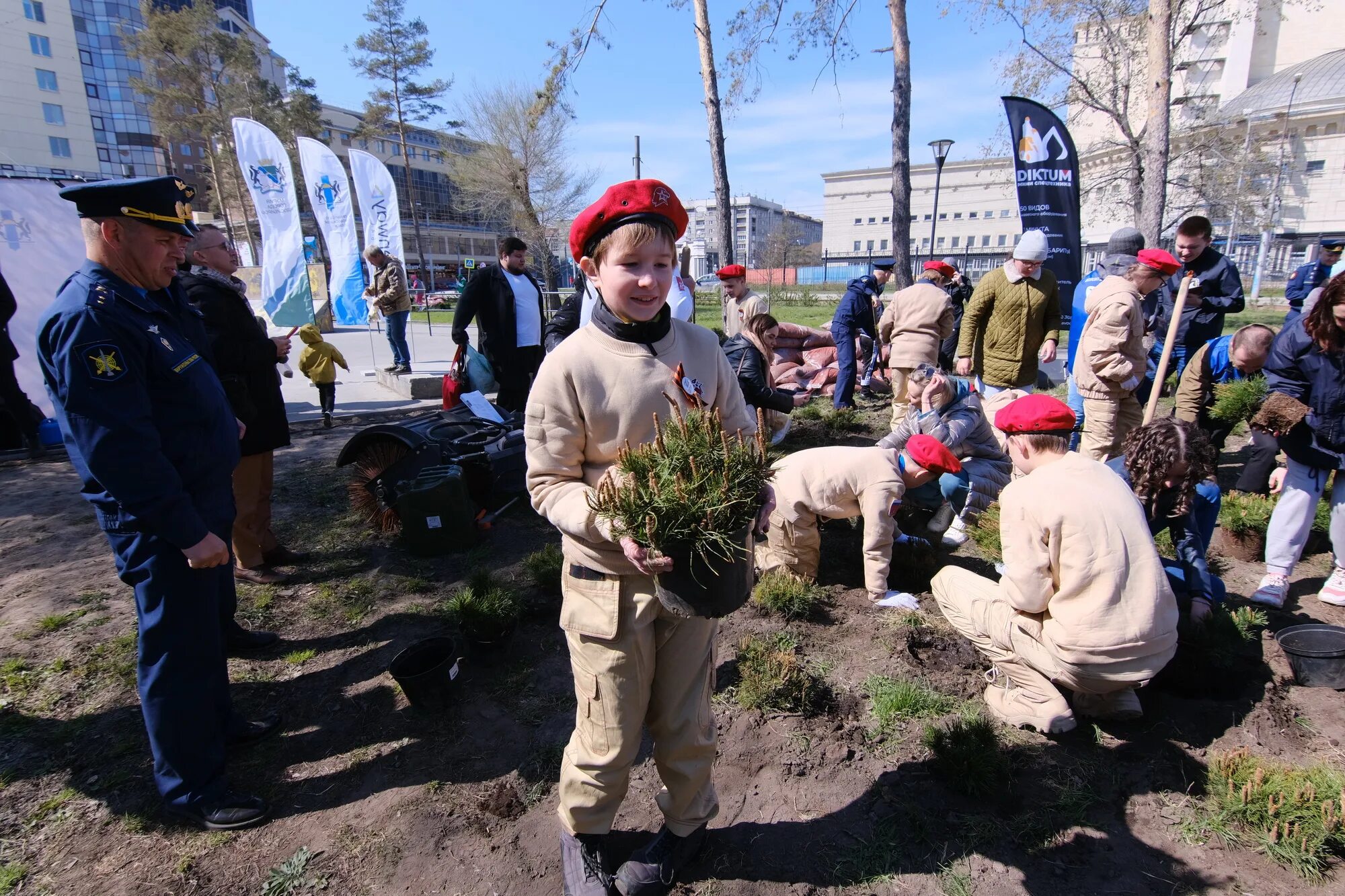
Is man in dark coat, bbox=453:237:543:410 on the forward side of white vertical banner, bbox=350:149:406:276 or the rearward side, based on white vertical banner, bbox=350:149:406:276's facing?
on the forward side

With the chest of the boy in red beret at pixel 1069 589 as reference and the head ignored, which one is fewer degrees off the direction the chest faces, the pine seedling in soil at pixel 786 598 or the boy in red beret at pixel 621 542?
the pine seedling in soil

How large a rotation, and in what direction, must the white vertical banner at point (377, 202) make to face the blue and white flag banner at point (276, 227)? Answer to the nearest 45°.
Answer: approximately 45° to its right

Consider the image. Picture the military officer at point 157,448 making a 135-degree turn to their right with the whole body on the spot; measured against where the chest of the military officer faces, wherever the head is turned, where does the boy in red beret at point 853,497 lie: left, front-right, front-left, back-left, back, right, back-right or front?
back-left

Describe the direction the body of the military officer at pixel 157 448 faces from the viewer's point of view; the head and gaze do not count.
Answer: to the viewer's right

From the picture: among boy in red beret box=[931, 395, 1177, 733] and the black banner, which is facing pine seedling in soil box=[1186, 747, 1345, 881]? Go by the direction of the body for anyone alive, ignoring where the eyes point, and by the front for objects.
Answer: the black banner

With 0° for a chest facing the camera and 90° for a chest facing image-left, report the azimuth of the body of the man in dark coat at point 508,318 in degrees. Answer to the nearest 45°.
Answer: approximately 315°

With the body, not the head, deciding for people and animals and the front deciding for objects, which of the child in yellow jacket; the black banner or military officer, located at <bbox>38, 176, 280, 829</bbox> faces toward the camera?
the black banner

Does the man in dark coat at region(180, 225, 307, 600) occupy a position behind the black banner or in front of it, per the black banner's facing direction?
in front

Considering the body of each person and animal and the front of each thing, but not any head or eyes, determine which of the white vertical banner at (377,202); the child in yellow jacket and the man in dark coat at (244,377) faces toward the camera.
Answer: the white vertical banner
